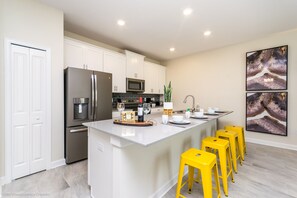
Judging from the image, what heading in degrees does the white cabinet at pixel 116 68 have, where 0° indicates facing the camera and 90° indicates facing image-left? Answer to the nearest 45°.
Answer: approximately 315°

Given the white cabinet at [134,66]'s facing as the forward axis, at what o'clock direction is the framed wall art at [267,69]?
The framed wall art is roughly at 11 o'clock from the white cabinet.

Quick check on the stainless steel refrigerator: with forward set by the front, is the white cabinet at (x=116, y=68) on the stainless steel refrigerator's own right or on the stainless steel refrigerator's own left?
on the stainless steel refrigerator's own left

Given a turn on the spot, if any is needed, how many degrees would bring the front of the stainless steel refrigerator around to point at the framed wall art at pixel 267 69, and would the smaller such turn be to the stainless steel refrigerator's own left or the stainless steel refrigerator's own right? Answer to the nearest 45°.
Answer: approximately 45° to the stainless steel refrigerator's own left

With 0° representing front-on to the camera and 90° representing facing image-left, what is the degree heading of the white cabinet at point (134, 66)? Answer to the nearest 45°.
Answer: approximately 315°

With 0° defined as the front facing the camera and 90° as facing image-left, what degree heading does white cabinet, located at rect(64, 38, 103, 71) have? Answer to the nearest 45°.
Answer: approximately 315°
